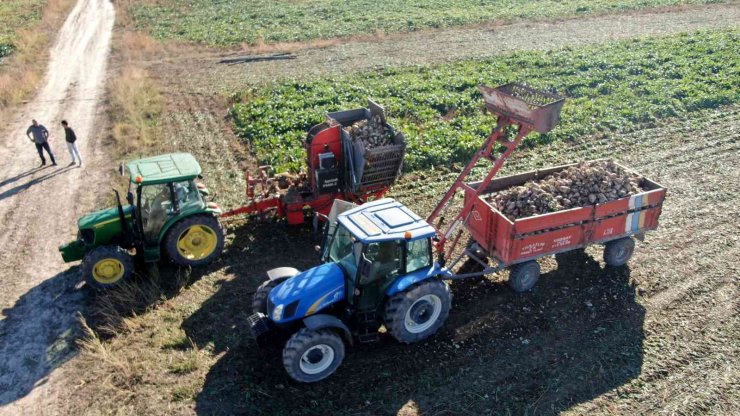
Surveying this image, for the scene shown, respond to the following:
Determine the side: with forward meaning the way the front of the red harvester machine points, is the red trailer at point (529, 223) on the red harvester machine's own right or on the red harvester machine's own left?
on the red harvester machine's own left

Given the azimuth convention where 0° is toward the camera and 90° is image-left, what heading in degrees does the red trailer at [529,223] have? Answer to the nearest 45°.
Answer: approximately 45°

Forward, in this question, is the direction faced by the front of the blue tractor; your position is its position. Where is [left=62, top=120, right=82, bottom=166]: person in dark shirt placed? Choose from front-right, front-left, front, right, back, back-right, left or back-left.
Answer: right

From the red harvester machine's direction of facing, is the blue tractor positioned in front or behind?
in front

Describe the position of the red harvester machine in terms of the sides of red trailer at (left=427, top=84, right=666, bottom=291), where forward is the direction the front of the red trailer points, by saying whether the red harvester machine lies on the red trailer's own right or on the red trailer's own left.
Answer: on the red trailer's own right

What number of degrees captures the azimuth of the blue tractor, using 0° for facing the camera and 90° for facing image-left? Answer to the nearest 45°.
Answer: approximately 45°

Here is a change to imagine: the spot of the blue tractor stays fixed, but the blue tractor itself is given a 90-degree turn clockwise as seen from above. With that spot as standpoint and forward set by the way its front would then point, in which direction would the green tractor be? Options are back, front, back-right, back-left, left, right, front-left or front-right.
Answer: front

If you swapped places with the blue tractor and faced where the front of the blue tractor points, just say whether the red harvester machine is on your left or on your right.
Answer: on your right

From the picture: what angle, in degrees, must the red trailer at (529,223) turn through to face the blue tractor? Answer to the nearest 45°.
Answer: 0° — it already faces it
